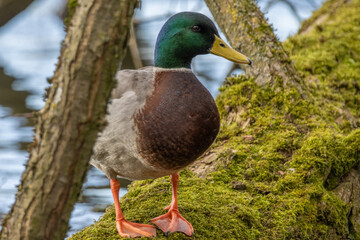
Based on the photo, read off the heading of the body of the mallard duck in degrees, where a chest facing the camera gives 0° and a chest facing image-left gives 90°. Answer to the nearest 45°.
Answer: approximately 315°

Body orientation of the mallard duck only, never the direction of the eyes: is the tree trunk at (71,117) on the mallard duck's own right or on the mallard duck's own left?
on the mallard duck's own right

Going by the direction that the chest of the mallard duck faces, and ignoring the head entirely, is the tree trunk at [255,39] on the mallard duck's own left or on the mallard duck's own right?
on the mallard duck's own left
